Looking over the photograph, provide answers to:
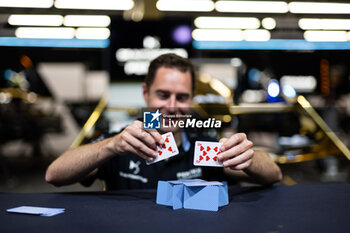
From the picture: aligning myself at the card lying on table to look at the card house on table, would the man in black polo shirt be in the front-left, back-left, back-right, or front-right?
front-left

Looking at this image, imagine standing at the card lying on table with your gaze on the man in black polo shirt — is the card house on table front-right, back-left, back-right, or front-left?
front-right

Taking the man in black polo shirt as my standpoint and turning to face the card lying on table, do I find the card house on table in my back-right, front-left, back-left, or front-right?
front-left

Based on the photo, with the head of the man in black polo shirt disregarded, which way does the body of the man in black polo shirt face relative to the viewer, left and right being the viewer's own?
facing the viewer

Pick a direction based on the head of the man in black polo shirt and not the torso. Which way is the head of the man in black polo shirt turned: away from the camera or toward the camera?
toward the camera

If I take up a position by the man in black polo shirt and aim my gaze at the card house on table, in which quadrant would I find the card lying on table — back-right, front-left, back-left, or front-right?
front-right
